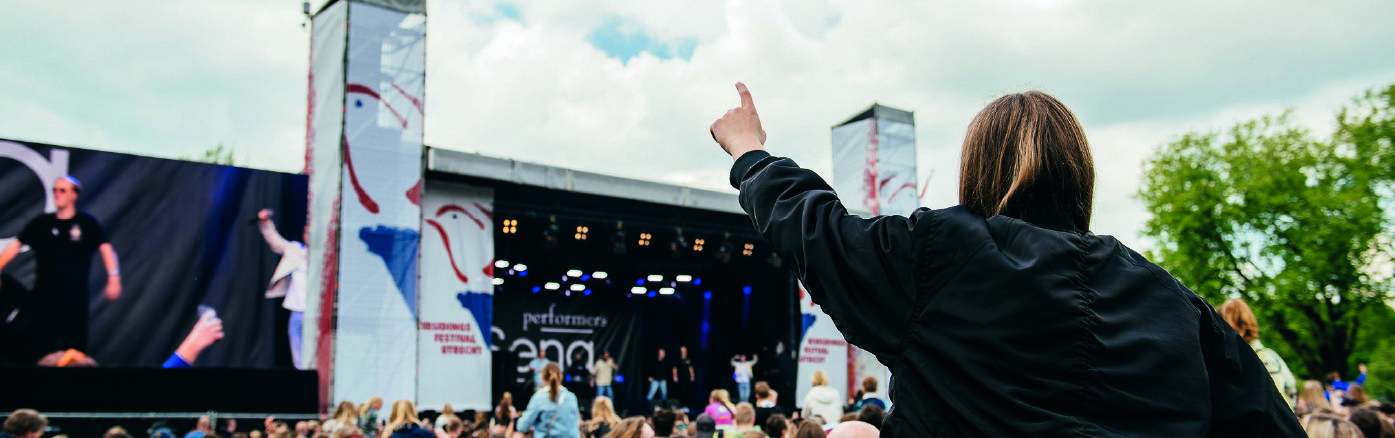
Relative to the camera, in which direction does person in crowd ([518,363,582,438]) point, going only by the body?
away from the camera

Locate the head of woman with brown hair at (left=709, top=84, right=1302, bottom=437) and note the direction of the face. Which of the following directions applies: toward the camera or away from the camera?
away from the camera

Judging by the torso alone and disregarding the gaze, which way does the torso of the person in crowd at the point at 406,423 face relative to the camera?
away from the camera

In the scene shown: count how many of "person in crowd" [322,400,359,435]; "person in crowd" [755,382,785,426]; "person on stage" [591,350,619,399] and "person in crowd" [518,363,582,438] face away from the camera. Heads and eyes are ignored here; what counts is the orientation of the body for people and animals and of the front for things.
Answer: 3

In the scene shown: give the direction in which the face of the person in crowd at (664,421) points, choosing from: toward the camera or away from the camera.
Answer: away from the camera

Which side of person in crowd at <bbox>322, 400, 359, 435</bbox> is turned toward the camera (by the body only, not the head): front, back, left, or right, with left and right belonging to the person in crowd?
back

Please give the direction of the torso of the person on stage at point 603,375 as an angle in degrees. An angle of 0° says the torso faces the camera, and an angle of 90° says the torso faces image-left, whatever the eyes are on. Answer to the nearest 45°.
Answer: approximately 0°

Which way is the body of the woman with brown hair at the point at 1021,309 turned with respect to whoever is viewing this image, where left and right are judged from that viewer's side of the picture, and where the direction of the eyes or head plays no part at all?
facing away from the viewer

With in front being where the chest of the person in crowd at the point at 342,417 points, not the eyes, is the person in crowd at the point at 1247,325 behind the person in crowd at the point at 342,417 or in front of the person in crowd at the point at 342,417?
behind

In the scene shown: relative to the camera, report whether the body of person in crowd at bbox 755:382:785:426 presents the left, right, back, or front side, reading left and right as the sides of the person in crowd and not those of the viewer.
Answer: back

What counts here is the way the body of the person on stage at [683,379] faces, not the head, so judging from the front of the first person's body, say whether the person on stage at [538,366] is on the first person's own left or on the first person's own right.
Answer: on the first person's own right

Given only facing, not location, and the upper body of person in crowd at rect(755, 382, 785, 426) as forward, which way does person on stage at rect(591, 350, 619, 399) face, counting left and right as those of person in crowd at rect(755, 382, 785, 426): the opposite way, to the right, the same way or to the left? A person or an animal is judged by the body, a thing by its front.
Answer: the opposite way

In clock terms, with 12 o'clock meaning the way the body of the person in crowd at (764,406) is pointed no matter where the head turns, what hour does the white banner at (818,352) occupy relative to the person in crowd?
The white banner is roughly at 12 o'clock from the person in crowd.

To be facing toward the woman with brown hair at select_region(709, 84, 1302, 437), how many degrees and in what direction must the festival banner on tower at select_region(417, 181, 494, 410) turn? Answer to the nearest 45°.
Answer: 0° — it already faces them

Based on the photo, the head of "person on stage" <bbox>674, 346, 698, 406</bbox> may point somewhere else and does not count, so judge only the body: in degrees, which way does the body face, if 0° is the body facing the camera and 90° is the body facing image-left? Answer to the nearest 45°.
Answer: approximately 0°

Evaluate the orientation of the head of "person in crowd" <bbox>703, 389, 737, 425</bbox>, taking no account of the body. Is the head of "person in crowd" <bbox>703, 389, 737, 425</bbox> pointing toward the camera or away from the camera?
away from the camera

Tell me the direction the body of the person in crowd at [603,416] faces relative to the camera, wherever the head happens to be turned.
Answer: away from the camera

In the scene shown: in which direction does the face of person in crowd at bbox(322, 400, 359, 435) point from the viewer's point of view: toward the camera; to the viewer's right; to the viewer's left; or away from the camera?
away from the camera
